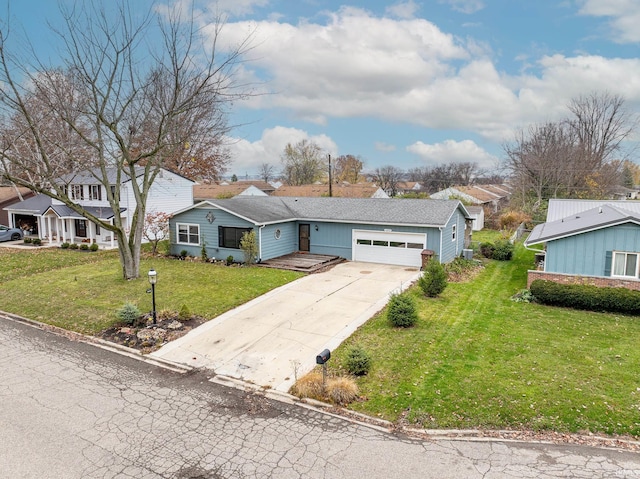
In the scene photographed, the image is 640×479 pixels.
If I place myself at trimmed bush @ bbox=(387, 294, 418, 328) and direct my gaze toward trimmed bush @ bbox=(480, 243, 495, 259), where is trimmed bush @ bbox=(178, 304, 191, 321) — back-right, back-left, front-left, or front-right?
back-left

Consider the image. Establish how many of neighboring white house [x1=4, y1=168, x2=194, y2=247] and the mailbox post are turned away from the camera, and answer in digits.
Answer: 0

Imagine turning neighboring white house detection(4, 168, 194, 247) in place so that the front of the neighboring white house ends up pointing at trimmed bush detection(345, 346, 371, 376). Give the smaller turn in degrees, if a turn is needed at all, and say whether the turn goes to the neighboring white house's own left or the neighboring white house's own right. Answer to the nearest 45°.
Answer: approximately 45° to the neighboring white house's own left

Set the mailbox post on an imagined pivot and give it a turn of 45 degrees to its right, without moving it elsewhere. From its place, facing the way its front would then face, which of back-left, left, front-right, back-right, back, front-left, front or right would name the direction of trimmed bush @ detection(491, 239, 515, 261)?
back-right

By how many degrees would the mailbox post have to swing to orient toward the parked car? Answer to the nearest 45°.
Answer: approximately 90° to its right

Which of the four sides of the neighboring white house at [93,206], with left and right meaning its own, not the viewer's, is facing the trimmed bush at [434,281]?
left

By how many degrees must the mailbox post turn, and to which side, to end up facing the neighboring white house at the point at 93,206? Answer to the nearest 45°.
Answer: approximately 90° to its right

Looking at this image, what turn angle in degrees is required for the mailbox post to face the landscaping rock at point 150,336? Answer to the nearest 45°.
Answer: approximately 90° to its right

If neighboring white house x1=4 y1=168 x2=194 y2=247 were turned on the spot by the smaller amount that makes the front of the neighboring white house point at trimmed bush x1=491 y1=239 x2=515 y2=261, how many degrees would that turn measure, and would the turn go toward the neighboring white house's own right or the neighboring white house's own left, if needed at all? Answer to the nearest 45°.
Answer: approximately 90° to the neighboring white house's own left

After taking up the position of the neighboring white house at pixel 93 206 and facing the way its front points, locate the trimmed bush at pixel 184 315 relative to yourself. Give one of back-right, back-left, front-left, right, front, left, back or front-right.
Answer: front-left

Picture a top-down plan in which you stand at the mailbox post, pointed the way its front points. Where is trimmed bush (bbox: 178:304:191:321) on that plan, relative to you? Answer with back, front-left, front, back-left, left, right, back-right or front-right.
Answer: right

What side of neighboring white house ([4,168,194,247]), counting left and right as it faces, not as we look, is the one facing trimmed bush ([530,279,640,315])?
left

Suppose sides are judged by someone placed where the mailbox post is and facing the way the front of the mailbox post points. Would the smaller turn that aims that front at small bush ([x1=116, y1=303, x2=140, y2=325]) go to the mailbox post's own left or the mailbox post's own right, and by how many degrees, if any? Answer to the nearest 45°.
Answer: approximately 90° to the mailbox post's own right
